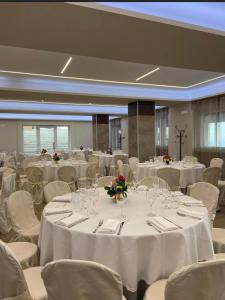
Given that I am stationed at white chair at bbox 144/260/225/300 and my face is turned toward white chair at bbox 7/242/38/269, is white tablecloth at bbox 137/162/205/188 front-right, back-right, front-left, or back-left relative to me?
front-right

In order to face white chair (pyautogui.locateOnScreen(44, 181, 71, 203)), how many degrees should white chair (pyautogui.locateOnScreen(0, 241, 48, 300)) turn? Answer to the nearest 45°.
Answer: approximately 45° to its left

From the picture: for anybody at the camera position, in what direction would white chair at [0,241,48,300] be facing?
facing away from the viewer and to the right of the viewer

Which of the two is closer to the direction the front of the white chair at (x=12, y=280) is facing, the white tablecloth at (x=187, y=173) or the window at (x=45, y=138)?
the white tablecloth

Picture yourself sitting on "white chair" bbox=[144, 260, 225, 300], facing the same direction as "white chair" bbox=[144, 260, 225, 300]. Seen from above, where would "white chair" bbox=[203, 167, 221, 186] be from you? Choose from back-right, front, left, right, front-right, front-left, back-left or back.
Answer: front-right

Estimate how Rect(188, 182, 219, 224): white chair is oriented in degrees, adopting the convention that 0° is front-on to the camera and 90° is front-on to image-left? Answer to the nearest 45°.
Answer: approximately 45°

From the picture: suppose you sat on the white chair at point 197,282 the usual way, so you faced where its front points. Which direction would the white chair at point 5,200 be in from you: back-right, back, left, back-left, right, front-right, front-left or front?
front

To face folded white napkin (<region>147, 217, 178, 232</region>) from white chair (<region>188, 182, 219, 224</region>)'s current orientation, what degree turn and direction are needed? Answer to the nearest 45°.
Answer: approximately 45° to its left

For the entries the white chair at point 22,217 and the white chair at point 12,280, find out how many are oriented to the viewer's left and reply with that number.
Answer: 0

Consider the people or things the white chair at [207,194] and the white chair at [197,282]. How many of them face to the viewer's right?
0

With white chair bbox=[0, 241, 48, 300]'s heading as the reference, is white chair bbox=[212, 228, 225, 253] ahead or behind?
ahead

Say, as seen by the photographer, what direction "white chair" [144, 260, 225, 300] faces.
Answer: facing away from the viewer and to the left of the viewer

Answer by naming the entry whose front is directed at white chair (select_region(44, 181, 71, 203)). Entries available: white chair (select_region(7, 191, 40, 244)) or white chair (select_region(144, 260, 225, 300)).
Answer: white chair (select_region(144, 260, 225, 300))

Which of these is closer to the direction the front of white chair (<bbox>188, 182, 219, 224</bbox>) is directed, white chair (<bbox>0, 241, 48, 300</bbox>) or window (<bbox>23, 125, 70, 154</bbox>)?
the white chair

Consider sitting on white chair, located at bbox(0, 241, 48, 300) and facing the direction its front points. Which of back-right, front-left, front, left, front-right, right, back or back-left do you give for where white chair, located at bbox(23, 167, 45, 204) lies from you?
front-left

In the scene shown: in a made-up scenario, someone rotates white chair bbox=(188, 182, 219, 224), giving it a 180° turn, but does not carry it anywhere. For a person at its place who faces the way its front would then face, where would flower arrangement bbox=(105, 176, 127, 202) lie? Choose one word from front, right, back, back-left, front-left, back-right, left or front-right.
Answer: back

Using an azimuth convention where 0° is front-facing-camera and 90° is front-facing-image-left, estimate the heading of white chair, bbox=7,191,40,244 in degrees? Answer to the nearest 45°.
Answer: approximately 315°

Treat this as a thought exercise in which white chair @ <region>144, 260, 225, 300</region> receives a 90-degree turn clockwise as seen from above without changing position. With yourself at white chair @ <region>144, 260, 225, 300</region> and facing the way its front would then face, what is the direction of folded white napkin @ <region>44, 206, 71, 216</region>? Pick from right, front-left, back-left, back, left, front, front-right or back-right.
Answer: left
